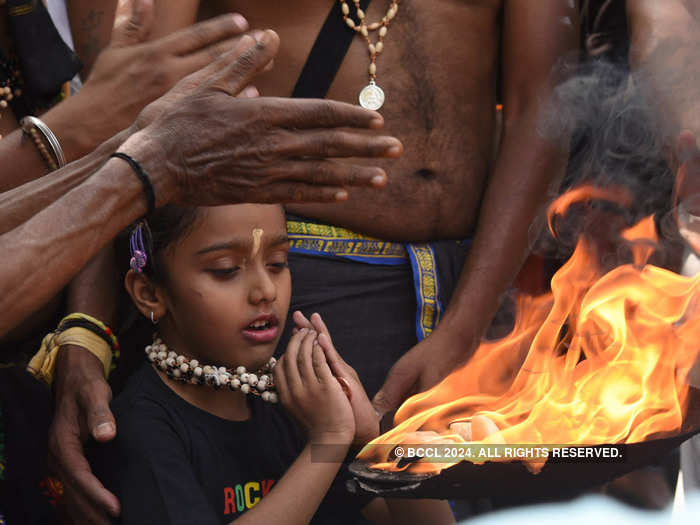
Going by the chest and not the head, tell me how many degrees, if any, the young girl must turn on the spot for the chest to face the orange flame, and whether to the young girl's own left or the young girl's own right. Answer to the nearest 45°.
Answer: approximately 45° to the young girl's own left

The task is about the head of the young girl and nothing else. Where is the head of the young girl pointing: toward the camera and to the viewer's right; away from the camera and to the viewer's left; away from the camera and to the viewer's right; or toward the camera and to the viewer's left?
toward the camera and to the viewer's right

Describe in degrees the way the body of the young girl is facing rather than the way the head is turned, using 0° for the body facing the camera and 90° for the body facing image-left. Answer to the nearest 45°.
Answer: approximately 315°
